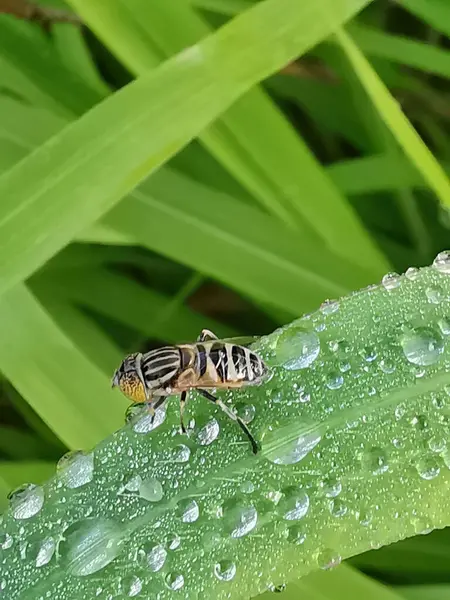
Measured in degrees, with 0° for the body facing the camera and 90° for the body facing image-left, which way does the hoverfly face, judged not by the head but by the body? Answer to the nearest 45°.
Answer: approximately 90°

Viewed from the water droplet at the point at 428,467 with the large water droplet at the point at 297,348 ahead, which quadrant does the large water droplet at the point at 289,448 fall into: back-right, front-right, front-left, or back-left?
front-left

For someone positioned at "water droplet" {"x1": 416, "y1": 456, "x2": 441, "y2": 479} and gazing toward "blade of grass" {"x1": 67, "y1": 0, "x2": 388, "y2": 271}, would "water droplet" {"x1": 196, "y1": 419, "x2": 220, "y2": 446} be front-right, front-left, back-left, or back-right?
front-left
